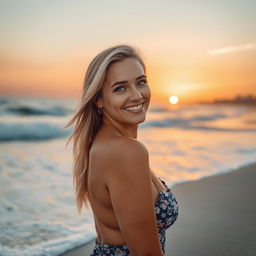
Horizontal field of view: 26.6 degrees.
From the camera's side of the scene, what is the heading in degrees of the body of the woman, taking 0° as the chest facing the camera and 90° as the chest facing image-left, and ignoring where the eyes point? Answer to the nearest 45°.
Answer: approximately 270°

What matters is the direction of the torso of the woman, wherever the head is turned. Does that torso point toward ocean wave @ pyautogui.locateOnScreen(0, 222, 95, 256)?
no

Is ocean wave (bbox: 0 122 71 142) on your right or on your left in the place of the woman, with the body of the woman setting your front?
on your left
